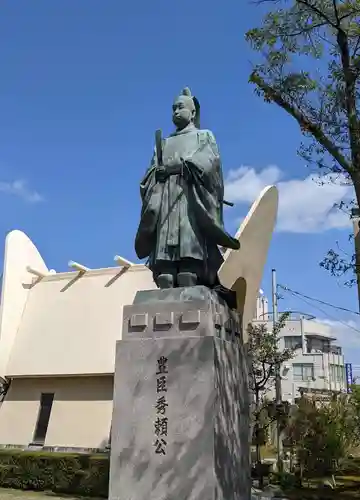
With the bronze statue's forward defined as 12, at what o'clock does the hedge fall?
The hedge is roughly at 4 o'clock from the bronze statue.

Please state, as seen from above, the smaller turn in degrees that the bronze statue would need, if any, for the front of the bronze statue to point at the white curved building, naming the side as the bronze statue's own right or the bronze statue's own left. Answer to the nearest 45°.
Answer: approximately 135° to the bronze statue's own right

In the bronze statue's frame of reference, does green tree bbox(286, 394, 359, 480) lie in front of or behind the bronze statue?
behind

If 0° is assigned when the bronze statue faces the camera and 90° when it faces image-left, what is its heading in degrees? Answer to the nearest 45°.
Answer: approximately 45°
